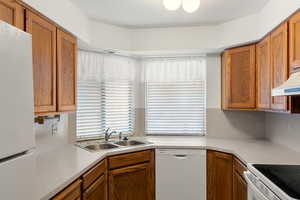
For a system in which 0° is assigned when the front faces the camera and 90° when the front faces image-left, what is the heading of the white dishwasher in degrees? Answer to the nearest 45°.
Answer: approximately 0°

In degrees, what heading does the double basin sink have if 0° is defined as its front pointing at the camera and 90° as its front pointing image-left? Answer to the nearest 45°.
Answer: approximately 315°

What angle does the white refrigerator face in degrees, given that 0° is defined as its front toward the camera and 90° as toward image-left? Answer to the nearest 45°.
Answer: approximately 315°

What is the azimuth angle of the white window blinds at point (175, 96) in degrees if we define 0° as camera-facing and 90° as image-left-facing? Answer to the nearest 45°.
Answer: approximately 0°

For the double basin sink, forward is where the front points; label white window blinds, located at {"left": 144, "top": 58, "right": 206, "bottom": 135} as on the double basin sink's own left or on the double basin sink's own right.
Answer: on the double basin sink's own left

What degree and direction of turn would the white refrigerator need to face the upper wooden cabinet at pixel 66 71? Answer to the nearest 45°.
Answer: approximately 135° to its left

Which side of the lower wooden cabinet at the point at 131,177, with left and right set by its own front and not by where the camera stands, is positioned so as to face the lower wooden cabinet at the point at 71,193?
right

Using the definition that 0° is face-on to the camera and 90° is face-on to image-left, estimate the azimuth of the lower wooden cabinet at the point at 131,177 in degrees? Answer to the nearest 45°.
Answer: approximately 315°

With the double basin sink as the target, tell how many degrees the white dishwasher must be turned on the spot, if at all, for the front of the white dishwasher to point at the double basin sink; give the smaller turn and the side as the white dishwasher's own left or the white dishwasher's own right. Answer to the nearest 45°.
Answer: approximately 90° to the white dishwasher's own right

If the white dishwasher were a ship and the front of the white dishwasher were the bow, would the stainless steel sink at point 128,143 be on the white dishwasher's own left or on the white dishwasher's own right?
on the white dishwasher's own right
